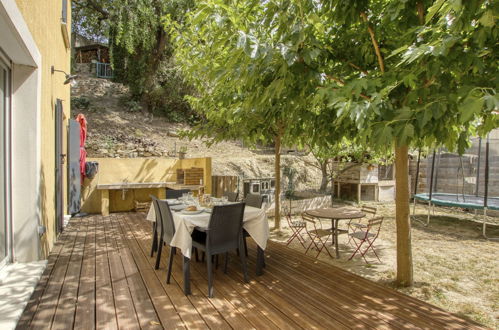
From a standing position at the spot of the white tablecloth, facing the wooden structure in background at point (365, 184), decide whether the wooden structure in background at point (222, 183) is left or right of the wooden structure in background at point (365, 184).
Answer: left

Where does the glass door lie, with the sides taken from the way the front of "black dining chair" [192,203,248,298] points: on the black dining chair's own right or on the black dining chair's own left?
on the black dining chair's own left

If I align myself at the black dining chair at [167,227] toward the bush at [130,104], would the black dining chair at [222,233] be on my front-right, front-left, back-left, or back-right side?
back-right

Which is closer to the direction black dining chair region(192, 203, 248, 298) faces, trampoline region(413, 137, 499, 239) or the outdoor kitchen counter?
the outdoor kitchen counter

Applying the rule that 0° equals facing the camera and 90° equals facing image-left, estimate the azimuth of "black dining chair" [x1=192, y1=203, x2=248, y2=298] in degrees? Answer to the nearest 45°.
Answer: approximately 135°

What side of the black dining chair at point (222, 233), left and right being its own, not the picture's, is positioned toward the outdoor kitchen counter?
front

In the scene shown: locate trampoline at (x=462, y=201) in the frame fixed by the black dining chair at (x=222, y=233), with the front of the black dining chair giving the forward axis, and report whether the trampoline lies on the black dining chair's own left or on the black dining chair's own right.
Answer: on the black dining chair's own right

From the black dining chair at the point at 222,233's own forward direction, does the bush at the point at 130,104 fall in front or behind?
in front

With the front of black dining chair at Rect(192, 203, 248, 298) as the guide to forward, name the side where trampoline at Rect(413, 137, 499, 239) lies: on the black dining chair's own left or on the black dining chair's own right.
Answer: on the black dining chair's own right

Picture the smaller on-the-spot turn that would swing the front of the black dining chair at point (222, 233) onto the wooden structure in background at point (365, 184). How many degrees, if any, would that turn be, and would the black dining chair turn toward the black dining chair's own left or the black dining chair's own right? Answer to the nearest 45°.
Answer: approximately 90° to the black dining chair's own right

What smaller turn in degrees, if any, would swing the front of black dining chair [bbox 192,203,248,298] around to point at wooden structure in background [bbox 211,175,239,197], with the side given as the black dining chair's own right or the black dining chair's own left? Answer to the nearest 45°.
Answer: approximately 45° to the black dining chair's own right

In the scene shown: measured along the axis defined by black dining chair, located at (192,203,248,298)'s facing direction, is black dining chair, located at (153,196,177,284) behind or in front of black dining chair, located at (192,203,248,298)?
in front

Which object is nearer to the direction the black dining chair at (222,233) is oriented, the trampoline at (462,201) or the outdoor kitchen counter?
the outdoor kitchen counter
